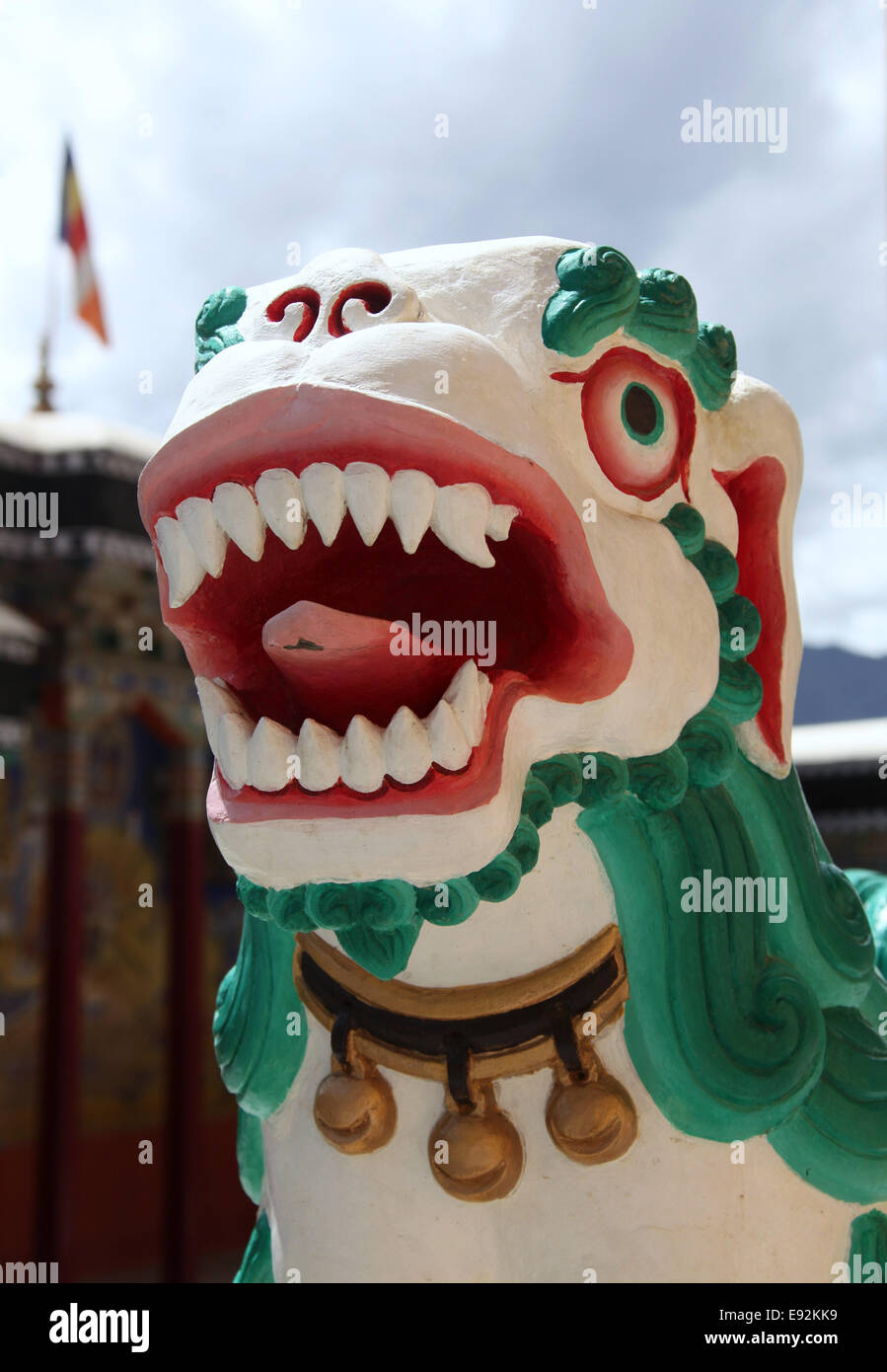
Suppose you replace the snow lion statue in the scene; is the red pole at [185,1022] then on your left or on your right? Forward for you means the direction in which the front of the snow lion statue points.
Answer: on your right

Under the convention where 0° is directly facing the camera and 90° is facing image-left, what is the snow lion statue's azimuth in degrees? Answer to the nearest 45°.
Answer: approximately 45°

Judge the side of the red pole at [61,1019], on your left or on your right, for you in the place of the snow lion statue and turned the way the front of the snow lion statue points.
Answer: on your right
